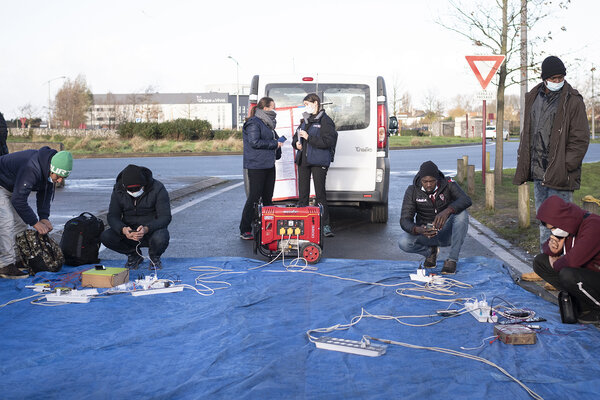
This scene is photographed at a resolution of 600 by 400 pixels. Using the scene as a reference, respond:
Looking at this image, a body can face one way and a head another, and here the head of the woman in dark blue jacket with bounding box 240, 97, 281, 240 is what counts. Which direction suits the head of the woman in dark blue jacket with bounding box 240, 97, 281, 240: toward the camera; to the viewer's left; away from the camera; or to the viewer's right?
to the viewer's right

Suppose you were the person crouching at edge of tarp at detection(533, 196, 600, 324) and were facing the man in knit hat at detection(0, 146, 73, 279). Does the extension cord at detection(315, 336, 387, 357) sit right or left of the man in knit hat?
left

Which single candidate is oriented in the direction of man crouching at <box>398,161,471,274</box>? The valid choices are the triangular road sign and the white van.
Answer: the triangular road sign

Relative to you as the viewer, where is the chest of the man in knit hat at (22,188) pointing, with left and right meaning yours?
facing to the right of the viewer

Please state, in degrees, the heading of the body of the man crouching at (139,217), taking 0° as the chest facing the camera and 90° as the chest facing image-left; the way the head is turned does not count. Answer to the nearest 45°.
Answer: approximately 0°

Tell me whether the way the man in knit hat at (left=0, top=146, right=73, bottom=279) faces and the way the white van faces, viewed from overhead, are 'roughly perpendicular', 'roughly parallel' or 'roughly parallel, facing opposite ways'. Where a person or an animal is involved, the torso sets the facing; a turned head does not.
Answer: roughly perpendicular

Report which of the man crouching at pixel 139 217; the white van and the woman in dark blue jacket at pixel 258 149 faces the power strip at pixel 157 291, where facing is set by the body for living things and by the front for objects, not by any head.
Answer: the man crouching
